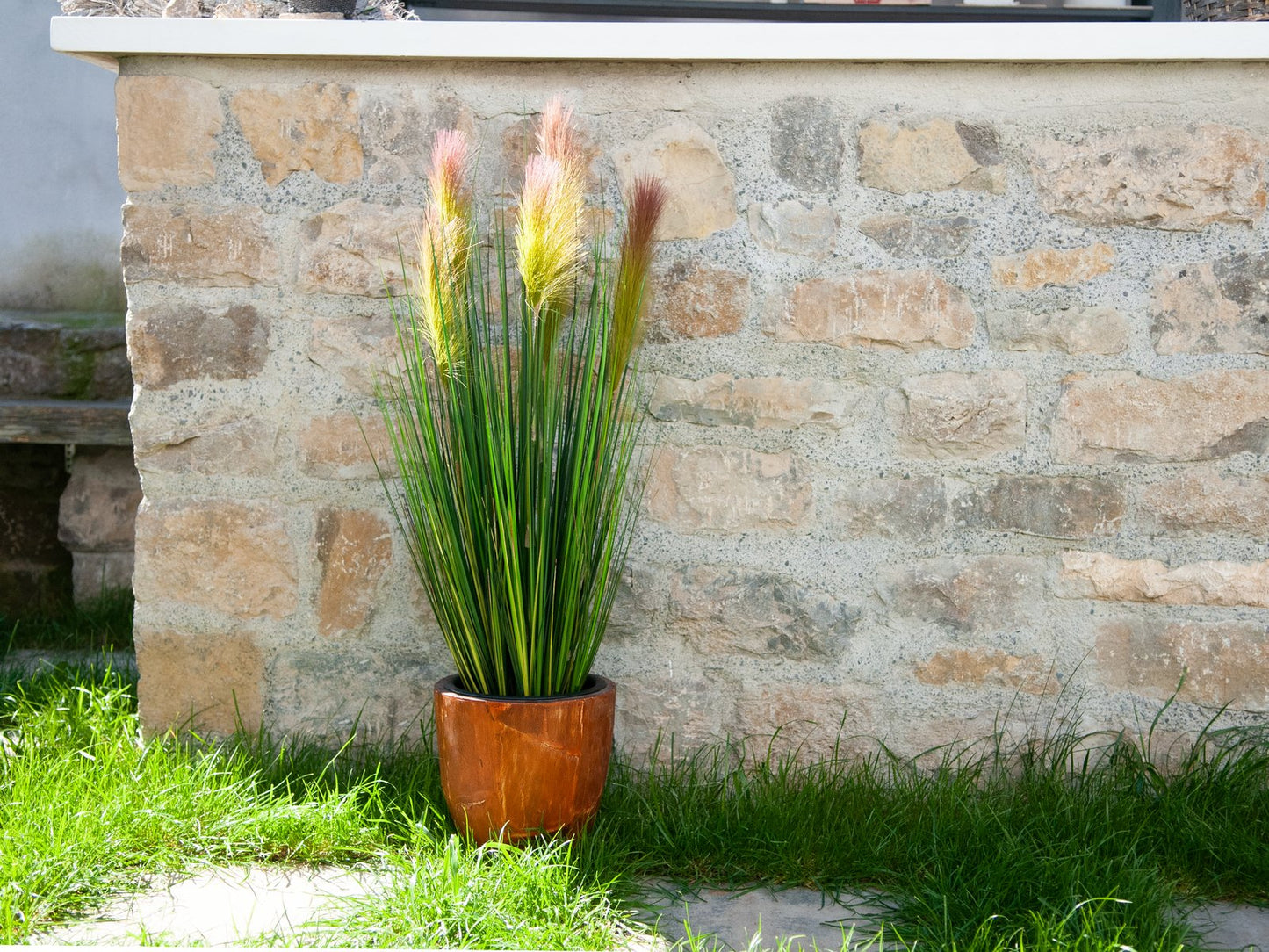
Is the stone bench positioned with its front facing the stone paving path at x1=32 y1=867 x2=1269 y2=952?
yes

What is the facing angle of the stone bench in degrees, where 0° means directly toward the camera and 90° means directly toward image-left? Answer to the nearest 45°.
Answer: approximately 0°

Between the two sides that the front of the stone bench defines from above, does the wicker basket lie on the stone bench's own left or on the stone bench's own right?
on the stone bench's own left

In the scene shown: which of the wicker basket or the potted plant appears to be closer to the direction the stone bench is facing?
the potted plant

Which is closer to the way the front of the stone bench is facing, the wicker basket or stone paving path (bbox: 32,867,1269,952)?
the stone paving path
